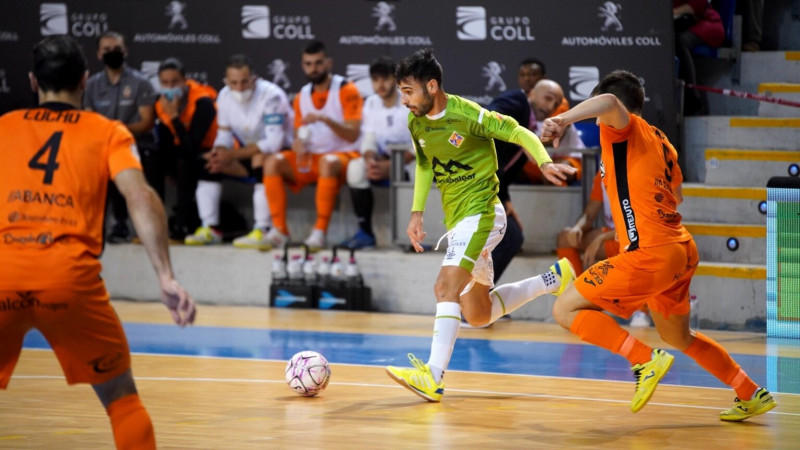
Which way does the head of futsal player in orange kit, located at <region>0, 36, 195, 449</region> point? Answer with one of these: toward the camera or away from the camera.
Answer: away from the camera

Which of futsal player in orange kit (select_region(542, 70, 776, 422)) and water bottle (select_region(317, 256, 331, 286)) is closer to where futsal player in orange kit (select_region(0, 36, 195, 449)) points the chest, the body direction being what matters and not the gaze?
the water bottle

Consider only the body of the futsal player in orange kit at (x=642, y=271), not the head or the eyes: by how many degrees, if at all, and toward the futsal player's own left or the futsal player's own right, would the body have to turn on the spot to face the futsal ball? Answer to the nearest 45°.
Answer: approximately 45° to the futsal player's own left

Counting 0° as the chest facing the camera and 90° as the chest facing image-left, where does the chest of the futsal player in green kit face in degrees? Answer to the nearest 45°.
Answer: approximately 45°

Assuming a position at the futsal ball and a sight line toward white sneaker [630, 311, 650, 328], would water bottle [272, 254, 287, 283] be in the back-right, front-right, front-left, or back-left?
front-left

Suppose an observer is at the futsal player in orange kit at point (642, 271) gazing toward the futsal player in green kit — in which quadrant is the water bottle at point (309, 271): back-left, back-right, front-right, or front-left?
front-right

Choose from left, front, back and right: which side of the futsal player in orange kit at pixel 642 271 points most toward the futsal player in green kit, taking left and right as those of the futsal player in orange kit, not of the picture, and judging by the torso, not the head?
front

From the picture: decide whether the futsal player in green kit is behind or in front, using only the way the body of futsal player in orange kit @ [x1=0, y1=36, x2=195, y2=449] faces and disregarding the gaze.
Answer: in front

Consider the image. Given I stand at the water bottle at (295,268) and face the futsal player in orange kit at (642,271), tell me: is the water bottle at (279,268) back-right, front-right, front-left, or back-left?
back-right

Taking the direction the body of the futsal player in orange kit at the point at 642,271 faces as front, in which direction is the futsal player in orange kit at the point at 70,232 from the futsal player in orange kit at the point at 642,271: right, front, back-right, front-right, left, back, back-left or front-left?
left

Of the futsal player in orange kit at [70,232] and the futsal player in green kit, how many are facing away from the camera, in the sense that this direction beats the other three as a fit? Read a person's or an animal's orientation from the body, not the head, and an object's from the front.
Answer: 1

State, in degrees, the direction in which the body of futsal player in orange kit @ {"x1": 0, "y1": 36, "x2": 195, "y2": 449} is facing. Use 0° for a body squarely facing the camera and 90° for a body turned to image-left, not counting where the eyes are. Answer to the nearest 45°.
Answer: approximately 180°

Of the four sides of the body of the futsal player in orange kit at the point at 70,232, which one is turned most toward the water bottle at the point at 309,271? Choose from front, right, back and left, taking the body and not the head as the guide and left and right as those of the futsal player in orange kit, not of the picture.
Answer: front

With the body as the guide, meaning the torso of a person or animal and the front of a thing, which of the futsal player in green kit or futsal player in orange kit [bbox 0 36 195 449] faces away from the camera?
the futsal player in orange kit

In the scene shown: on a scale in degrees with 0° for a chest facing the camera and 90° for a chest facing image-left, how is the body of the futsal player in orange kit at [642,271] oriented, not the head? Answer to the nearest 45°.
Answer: approximately 135°

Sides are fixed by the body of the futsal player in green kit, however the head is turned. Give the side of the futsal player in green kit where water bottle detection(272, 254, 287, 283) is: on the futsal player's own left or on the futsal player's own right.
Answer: on the futsal player's own right
